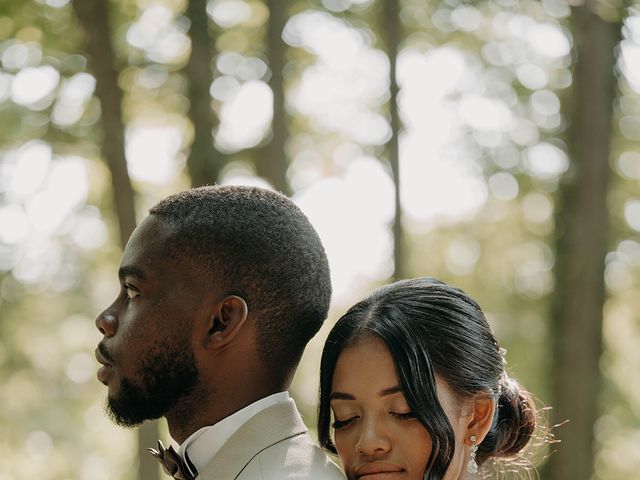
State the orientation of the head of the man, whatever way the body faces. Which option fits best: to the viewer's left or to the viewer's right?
to the viewer's left

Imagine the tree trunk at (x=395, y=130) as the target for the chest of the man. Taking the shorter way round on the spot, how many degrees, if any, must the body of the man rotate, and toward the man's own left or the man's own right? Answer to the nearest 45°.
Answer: approximately 90° to the man's own right

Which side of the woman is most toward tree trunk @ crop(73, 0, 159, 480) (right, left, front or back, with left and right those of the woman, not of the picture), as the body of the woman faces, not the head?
right

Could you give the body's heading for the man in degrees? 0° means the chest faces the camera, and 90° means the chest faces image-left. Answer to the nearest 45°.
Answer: approximately 90°

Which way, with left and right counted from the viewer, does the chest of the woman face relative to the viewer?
facing the viewer and to the left of the viewer

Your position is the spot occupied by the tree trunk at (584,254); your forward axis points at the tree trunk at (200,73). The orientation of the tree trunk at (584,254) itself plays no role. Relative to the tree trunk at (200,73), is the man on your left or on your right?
left

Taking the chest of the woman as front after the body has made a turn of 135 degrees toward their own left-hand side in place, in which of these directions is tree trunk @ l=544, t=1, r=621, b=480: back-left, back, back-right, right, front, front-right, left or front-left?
left

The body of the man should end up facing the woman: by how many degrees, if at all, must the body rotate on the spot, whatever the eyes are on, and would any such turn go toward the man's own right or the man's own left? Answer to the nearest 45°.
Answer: approximately 180°

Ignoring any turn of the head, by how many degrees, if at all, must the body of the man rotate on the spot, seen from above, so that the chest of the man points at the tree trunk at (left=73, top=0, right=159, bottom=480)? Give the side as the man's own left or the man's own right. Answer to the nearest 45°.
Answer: approximately 90° to the man's own right

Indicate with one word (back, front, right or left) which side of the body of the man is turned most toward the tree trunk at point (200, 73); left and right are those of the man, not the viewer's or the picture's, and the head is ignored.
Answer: right

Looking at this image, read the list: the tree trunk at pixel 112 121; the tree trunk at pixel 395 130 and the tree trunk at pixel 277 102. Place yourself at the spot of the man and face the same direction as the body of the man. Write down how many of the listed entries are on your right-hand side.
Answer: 3

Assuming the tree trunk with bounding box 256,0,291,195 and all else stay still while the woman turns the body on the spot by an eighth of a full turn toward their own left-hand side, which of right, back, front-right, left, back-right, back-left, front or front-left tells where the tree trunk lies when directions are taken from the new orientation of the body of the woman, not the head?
back

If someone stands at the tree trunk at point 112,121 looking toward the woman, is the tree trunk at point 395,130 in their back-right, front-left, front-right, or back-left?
front-left

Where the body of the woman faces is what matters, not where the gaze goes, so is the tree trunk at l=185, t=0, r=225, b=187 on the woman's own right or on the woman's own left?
on the woman's own right

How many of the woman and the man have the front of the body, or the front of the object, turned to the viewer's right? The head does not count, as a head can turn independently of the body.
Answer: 0

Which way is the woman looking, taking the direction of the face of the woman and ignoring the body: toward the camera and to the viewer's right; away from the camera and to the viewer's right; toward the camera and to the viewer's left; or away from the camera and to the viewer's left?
toward the camera and to the viewer's left
